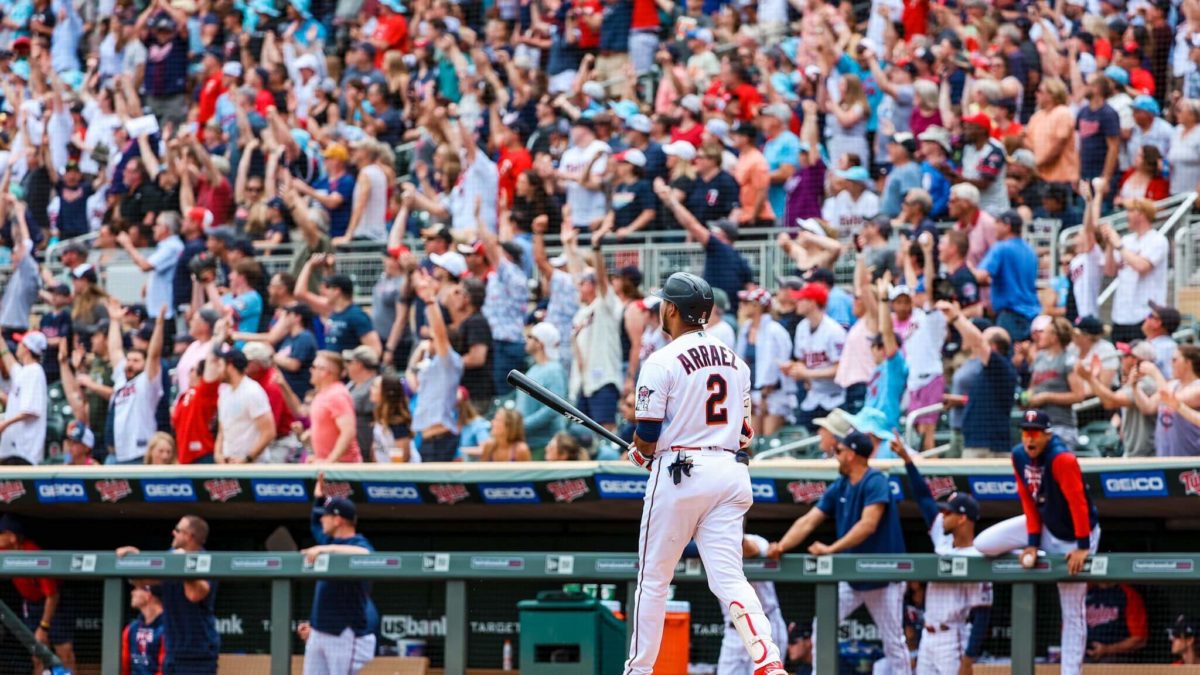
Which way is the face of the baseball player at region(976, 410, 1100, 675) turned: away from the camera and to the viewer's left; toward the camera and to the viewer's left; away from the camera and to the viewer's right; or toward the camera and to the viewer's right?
toward the camera and to the viewer's left

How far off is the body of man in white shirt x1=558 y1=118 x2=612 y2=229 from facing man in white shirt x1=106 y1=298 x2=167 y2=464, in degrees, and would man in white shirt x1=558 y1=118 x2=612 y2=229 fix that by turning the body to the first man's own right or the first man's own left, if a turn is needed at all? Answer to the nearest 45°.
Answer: approximately 45° to the first man's own right

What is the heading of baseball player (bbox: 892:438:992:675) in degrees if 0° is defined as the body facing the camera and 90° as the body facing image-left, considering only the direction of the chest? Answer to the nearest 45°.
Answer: approximately 45°

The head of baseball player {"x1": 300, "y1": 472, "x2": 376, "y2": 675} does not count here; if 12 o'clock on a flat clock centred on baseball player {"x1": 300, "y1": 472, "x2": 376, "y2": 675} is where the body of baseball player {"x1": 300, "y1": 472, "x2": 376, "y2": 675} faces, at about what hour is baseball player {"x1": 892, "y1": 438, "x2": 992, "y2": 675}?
baseball player {"x1": 892, "y1": 438, "x2": 992, "y2": 675} is roughly at 8 o'clock from baseball player {"x1": 300, "y1": 472, "x2": 376, "y2": 675}.

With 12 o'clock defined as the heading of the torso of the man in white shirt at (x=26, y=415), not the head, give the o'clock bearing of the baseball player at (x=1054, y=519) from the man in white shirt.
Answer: The baseball player is roughly at 9 o'clock from the man in white shirt.

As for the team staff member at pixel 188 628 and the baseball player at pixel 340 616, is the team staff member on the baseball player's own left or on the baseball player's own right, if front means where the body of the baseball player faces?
on the baseball player's own right

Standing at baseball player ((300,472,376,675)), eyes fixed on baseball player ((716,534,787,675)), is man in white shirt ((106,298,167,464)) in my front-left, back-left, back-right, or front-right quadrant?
back-left

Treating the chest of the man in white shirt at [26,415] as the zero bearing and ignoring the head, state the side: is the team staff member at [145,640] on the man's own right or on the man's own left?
on the man's own left

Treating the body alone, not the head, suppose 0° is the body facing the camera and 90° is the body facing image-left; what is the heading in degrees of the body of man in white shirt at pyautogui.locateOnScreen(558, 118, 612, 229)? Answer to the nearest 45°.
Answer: approximately 45°

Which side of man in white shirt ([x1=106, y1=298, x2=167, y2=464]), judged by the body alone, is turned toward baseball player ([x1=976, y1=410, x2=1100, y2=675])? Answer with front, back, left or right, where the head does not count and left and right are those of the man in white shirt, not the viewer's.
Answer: left

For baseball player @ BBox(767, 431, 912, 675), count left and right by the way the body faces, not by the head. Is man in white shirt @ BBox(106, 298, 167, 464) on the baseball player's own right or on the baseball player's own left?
on the baseball player's own right
